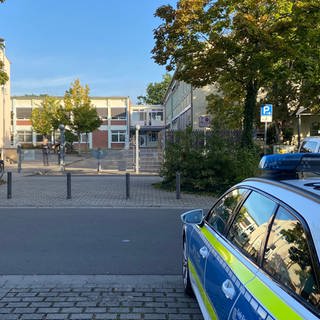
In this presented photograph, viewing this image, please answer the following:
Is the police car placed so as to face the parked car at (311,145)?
no

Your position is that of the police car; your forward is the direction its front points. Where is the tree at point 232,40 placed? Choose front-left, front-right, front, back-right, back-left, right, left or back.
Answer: front-right

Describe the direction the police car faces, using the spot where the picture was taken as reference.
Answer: facing away from the viewer and to the left of the viewer

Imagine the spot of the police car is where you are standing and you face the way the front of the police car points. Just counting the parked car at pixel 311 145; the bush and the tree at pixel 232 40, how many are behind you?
0

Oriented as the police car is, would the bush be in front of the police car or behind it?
in front
